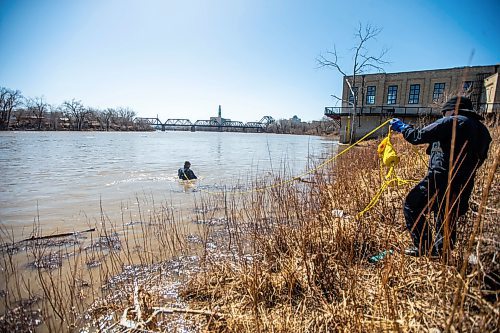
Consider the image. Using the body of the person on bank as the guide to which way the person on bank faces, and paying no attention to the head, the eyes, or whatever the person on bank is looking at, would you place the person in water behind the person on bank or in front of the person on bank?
in front

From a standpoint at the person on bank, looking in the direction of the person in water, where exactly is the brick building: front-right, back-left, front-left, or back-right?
front-right

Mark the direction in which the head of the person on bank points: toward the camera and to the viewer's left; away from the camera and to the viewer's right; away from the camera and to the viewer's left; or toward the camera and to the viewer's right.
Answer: away from the camera and to the viewer's left

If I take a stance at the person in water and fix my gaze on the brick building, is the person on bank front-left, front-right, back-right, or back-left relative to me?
back-right

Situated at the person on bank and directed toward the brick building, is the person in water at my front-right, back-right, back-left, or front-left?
front-left

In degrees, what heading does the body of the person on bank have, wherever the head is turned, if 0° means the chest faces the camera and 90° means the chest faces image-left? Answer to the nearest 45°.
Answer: approximately 90°

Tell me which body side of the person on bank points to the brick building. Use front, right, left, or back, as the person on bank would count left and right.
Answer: right

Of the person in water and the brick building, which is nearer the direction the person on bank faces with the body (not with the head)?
the person in water
